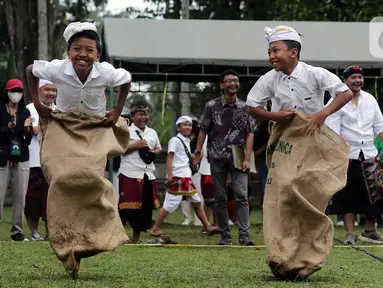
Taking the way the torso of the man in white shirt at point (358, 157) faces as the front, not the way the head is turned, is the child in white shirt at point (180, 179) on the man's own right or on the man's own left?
on the man's own right

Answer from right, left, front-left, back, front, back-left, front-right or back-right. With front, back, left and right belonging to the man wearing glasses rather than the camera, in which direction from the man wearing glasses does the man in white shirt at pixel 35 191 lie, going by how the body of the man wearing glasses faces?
right

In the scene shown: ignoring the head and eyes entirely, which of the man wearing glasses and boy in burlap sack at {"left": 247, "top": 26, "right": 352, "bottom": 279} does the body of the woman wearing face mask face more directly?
the boy in burlap sack

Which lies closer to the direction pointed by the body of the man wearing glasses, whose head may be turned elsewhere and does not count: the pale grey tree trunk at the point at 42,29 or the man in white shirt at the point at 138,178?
the man in white shirt

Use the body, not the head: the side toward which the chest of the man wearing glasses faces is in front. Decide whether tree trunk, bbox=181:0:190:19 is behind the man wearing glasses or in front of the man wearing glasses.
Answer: behind

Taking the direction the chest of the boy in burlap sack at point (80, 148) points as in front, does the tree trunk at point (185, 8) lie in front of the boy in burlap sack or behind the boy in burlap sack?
behind

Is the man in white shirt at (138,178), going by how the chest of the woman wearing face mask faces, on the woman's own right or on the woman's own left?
on the woman's own left

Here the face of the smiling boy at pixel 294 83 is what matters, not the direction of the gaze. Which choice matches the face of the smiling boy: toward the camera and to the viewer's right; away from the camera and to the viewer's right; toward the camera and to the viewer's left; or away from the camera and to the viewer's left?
toward the camera and to the viewer's left

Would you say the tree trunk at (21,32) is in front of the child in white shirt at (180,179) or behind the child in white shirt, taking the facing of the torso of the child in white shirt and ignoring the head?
behind

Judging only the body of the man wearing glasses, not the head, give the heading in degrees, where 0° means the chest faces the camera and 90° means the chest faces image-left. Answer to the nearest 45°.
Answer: approximately 0°

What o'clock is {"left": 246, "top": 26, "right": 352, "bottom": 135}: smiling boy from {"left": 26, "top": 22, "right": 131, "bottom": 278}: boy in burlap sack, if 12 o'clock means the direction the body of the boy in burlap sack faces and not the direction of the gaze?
The smiling boy is roughly at 9 o'clock from the boy in burlap sack.

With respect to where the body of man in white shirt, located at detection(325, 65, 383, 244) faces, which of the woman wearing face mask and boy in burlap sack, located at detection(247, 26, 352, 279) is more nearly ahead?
the boy in burlap sack
